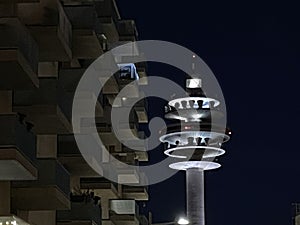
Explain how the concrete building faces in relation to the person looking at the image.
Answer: facing the viewer and to the right of the viewer
